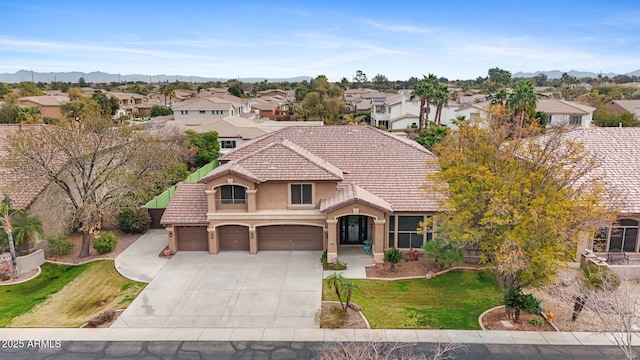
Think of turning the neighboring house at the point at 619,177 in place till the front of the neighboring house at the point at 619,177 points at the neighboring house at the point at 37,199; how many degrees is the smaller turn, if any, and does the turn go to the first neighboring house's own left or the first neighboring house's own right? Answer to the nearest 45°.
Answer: approximately 45° to the first neighboring house's own right

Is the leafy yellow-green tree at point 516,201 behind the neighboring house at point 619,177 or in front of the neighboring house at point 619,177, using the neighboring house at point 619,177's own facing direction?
in front

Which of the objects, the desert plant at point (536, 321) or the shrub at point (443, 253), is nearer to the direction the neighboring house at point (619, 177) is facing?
the desert plant

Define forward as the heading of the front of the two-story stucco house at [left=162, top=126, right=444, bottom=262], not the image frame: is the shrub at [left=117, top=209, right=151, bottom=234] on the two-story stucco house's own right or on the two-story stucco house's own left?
on the two-story stucco house's own right

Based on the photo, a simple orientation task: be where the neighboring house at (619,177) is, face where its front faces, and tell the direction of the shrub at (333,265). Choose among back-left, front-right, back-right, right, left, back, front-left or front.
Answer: front-right

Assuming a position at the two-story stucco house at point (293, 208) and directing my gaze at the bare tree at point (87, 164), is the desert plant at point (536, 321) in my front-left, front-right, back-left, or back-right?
back-left

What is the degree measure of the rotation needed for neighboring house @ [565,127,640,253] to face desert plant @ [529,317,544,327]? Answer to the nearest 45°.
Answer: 0° — it already faces it

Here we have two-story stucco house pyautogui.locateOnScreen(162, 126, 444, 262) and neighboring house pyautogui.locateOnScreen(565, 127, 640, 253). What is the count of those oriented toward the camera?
2

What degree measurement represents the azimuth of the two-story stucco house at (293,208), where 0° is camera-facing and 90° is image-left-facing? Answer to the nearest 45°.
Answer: approximately 0°

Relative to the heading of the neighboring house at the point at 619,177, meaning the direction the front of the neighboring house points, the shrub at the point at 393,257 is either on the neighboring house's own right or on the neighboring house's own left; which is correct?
on the neighboring house's own right

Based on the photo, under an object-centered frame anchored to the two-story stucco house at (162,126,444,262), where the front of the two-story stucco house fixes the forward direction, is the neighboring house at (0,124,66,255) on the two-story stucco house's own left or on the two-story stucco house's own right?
on the two-story stucco house's own right

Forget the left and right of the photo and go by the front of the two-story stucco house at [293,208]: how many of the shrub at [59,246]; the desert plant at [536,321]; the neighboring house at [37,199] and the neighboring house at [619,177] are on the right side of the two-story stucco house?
2

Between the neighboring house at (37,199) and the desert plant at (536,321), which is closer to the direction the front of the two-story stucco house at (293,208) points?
the desert plant

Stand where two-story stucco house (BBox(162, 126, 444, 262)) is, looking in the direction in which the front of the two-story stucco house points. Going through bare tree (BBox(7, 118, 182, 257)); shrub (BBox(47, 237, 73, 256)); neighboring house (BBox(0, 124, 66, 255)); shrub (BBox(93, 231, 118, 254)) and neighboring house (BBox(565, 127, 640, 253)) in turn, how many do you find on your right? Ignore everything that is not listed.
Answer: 4

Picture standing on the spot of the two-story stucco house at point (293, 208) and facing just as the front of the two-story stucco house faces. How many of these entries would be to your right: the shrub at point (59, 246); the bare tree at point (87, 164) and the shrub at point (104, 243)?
3
